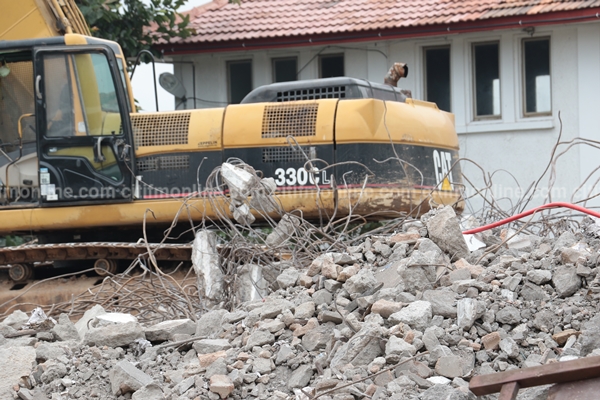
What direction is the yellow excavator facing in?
to the viewer's left

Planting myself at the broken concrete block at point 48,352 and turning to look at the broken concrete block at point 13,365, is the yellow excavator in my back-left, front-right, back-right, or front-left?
back-right

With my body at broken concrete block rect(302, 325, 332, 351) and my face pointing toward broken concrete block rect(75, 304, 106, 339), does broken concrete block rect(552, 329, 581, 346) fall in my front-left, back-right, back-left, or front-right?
back-right

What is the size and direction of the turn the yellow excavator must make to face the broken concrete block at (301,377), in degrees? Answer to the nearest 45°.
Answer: approximately 90° to its left

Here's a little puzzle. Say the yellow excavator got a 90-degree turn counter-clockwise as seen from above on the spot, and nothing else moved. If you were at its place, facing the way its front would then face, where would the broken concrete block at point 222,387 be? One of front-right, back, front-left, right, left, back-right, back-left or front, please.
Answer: front

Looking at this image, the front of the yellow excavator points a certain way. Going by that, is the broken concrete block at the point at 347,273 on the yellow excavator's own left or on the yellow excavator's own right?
on the yellow excavator's own left

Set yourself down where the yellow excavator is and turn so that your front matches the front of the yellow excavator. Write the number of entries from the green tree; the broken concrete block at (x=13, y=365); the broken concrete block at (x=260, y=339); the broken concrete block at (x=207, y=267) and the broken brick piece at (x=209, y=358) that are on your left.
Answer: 4

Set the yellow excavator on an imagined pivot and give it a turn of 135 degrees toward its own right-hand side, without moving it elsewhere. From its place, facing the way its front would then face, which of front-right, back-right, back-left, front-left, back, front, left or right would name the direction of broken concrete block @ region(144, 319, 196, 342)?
back-right

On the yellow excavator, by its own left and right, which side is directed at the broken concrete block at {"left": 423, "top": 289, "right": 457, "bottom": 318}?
left

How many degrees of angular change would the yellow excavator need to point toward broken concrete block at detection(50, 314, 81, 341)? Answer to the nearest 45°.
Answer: approximately 90° to its left

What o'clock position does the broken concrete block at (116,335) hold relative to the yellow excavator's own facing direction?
The broken concrete block is roughly at 9 o'clock from the yellow excavator.

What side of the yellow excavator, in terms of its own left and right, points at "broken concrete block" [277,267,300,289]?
left

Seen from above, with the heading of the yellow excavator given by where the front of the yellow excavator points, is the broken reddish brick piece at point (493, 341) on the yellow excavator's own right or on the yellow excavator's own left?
on the yellow excavator's own left

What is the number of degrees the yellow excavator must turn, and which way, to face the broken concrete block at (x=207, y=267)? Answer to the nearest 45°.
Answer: approximately 90° to its left

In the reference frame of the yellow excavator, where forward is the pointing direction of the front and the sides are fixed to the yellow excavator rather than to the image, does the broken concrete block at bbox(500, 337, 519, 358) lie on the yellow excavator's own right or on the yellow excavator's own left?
on the yellow excavator's own left

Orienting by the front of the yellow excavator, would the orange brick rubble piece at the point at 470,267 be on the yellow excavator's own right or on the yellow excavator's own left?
on the yellow excavator's own left

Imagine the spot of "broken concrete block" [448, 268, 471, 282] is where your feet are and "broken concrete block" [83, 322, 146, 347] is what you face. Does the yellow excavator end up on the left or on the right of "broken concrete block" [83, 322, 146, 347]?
right

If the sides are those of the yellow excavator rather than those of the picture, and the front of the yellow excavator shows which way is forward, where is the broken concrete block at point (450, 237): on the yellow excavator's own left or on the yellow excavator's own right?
on the yellow excavator's own left
